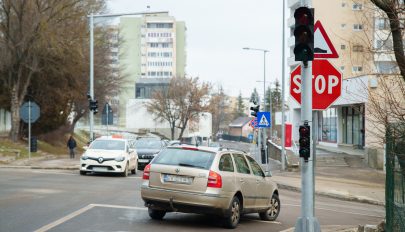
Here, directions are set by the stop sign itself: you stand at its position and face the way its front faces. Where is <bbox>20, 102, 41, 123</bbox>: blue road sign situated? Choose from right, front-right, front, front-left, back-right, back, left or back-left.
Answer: back-right

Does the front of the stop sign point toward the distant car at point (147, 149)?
no

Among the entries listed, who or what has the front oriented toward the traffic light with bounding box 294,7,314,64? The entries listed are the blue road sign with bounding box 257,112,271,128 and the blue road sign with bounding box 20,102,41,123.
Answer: the blue road sign with bounding box 257,112,271,128

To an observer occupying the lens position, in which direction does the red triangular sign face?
facing the viewer

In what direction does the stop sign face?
toward the camera

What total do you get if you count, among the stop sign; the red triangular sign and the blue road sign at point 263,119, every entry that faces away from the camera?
0

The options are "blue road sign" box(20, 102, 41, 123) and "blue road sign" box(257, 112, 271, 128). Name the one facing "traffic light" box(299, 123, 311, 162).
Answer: "blue road sign" box(257, 112, 271, 128)

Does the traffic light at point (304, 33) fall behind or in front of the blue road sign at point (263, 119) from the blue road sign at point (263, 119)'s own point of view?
in front

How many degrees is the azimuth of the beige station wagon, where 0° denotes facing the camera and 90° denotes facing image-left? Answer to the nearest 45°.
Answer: approximately 225°

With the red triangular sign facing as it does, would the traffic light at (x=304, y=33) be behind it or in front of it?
in front

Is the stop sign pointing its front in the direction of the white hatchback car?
no

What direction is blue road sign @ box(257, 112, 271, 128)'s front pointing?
toward the camera
